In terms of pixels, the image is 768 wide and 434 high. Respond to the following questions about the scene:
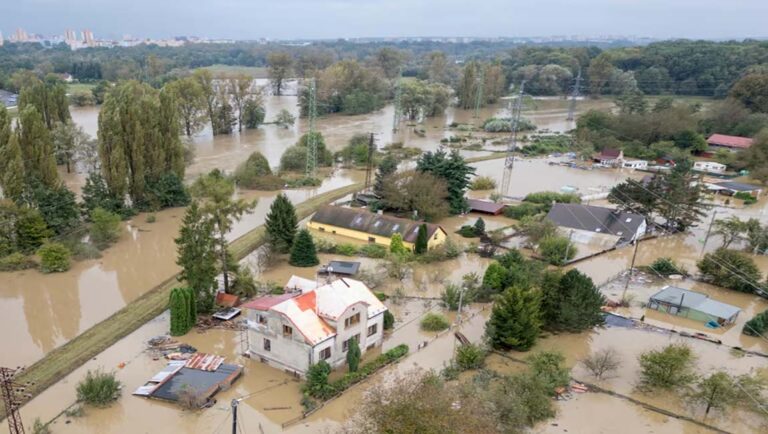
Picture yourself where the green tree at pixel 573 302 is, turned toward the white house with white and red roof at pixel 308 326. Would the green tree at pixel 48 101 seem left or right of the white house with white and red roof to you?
right

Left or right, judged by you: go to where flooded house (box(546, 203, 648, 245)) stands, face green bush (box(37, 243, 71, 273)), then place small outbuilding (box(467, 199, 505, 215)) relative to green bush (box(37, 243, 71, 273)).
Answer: right

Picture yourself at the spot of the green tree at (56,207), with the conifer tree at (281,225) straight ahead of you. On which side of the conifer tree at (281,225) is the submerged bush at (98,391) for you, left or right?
right
